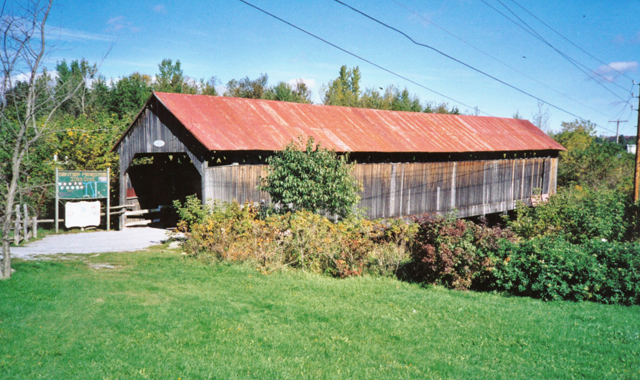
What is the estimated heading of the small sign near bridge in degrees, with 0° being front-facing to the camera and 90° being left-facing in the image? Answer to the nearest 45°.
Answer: approximately 0°

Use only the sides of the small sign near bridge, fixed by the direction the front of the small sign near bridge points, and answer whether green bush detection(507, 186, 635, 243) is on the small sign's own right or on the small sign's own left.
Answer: on the small sign's own left

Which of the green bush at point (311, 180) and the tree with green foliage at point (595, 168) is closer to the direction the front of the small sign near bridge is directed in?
the green bush
